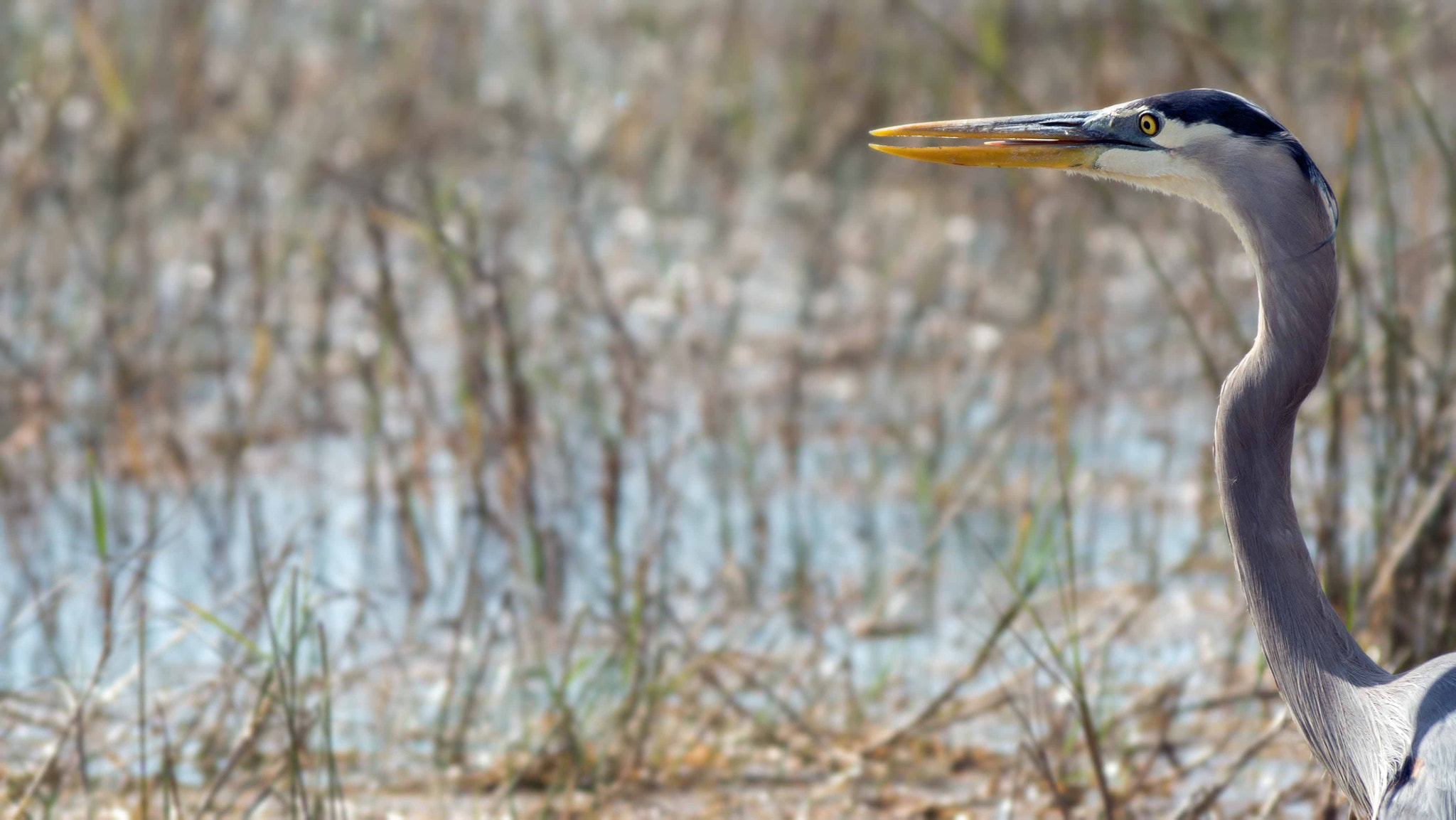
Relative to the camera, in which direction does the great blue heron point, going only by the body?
to the viewer's left
